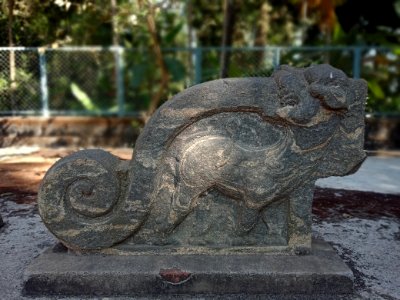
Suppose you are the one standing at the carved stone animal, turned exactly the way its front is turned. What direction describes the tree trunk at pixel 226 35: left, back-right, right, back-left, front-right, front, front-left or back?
left

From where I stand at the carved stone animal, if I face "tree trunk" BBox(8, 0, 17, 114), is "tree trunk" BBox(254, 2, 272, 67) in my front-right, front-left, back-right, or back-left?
front-right

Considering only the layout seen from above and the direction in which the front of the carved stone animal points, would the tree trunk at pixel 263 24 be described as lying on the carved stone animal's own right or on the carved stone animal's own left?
on the carved stone animal's own left

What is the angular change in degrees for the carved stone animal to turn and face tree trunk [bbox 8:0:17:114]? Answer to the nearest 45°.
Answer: approximately 135° to its left

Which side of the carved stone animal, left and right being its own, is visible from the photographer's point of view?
right

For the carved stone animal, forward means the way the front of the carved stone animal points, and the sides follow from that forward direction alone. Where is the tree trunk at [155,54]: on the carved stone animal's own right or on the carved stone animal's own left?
on the carved stone animal's own left

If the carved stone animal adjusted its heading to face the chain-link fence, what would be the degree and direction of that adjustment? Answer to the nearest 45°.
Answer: approximately 90° to its left

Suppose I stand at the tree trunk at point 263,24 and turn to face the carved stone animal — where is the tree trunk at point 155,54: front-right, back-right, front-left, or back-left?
front-right
